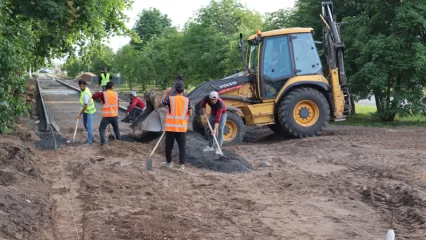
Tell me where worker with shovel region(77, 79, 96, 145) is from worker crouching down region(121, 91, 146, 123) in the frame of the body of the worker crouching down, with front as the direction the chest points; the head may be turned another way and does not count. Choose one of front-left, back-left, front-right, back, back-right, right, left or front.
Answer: front-left

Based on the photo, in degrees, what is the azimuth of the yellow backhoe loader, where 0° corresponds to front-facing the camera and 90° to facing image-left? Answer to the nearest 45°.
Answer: approximately 90°

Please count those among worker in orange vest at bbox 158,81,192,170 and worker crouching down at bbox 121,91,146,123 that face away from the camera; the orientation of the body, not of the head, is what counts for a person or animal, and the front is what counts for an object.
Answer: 1

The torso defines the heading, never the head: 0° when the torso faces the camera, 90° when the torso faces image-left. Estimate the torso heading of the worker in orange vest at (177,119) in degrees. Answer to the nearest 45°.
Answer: approximately 180°

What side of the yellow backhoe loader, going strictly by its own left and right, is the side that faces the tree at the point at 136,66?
right

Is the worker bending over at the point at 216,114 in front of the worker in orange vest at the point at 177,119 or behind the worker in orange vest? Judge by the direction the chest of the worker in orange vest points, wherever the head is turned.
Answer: in front

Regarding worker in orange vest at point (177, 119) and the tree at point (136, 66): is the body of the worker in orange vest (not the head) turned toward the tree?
yes

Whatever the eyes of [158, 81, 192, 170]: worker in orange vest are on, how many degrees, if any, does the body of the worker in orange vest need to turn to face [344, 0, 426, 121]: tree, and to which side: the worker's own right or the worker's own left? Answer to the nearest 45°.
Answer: approximately 45° to the worker's own right

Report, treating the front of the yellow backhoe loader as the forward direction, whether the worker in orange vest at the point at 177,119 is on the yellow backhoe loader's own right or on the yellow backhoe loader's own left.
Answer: on the yellow backhoe loader's own left

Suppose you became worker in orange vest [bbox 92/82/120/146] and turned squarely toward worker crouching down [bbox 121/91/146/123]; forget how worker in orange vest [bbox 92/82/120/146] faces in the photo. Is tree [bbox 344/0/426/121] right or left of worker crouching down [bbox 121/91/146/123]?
right

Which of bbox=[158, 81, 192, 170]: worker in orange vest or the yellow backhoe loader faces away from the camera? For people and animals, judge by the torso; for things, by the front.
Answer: the worker in orange vest

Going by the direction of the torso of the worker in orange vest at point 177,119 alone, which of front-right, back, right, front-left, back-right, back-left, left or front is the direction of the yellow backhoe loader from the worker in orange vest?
front-right

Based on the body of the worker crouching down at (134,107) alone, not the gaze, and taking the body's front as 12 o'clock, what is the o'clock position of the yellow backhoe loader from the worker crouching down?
The yellow backhoe loader is roughly at 7 o'clock from the worker crouching down.

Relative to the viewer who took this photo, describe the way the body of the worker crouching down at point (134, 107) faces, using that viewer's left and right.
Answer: facing to the left of the viewer

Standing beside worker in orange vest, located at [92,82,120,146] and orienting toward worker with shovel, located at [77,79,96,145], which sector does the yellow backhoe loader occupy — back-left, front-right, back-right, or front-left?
back-right

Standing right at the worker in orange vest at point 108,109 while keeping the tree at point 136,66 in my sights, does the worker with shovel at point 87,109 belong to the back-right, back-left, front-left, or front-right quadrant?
front-left
